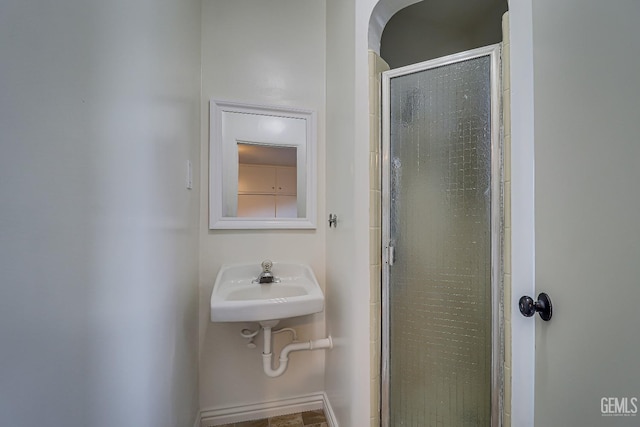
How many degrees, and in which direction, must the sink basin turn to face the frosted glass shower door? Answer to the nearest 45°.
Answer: approximately 45° to its left

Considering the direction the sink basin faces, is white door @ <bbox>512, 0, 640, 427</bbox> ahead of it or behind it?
ahead

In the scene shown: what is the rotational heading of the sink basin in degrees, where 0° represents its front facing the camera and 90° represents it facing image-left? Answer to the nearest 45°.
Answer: approximately 0°
